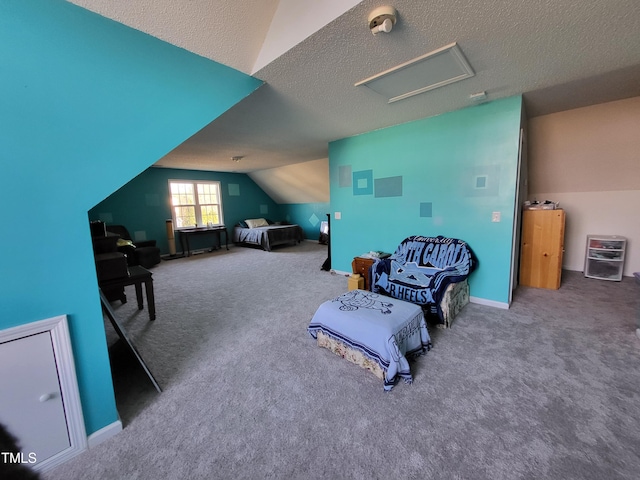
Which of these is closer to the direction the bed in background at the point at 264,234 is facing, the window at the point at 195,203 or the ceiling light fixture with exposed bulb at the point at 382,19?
the ceiling light fixture with exposed bulb

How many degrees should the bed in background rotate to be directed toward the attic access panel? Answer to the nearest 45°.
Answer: approximately 45° to its right

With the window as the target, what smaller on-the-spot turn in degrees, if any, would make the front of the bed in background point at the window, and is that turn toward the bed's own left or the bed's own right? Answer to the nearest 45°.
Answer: approximately 135° to the bed's own right

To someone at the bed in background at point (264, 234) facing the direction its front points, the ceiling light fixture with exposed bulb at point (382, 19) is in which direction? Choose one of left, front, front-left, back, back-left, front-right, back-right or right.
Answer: front-right

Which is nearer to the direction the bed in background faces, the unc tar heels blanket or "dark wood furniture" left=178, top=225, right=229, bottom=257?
the unc tar heels blanket

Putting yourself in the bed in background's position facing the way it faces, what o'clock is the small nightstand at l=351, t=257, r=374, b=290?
The small nightstand is roughly at 1 o'clock from the bed in background.

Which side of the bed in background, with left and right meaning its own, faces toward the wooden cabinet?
front

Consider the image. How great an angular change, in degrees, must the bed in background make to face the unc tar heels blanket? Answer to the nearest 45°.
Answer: approximately 45° to its right

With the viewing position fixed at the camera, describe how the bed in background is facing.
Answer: facing the viewer and to the right of the viewer
